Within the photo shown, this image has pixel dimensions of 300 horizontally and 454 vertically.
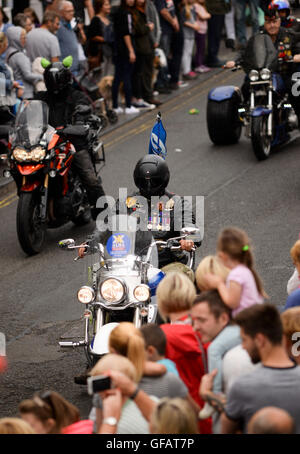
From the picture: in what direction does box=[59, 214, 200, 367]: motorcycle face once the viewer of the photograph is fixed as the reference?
facing the viewer

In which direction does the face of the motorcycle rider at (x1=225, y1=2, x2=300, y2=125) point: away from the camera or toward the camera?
toward the camera

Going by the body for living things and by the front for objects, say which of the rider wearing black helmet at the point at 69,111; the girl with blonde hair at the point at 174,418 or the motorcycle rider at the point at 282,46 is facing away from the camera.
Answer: the girl with blonde hair

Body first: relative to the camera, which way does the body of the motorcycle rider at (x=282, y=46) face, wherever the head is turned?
toward the camera

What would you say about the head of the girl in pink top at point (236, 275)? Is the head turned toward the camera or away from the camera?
away from the camera

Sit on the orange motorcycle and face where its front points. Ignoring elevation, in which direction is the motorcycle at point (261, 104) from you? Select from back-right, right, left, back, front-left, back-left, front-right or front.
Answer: back

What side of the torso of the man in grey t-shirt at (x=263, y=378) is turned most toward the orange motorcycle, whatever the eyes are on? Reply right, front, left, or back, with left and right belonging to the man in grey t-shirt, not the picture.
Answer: front

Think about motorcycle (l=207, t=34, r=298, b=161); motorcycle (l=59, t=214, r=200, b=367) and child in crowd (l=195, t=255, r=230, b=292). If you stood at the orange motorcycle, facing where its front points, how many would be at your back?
1

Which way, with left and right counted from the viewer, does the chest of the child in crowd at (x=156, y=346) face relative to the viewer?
facing away from the viewer and to the left of the viewer

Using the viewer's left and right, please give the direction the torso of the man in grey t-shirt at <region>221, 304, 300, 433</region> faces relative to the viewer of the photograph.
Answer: facing away from the viewer and to the left of the viewer

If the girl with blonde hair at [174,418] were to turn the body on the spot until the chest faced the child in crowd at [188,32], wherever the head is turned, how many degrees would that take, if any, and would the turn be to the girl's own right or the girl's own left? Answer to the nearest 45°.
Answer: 0° — they already face them

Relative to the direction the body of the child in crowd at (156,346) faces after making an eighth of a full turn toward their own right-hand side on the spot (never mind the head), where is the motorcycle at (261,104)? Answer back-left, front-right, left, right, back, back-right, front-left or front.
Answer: front

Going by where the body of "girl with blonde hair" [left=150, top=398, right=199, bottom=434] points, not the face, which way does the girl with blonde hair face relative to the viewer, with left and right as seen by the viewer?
facing away from the viewer

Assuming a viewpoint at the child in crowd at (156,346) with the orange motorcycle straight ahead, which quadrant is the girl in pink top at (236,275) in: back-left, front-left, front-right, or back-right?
front-right

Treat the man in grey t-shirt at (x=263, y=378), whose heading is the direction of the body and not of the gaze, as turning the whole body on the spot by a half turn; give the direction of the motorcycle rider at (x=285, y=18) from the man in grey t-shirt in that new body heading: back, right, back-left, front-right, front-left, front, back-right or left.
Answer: back-left

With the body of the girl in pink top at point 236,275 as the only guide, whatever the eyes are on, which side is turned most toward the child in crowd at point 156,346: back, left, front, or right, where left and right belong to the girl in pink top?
left

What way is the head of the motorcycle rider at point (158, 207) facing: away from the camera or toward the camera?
toward the camera

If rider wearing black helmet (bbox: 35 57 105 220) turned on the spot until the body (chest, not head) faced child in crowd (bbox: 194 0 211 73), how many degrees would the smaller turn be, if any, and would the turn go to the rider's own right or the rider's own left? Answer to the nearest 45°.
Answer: approximately 135° to the rider's own right

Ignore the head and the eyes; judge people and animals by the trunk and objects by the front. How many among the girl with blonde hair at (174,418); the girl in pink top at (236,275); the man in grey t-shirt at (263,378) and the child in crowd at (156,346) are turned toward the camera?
0

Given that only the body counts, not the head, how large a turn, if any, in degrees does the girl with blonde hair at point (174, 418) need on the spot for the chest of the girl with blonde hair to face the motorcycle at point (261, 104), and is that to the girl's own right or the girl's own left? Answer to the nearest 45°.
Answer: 0° — they already face it
